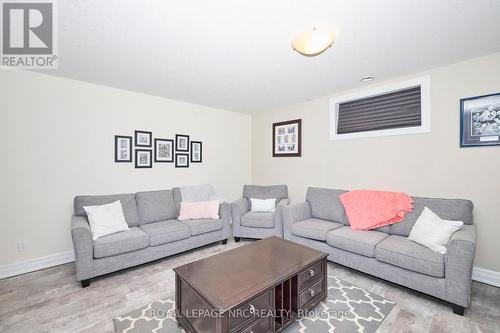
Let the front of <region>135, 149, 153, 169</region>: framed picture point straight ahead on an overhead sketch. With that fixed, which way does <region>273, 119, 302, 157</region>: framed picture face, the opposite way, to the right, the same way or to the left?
to the right

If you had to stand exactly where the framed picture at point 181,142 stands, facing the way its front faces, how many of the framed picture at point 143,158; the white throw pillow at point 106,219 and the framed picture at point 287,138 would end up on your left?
1

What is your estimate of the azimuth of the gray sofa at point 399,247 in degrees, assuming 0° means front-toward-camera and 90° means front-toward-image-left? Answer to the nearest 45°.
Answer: approximately 45°

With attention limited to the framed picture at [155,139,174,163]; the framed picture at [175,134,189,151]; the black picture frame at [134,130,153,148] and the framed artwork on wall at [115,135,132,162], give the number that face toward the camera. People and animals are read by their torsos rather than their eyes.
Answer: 4

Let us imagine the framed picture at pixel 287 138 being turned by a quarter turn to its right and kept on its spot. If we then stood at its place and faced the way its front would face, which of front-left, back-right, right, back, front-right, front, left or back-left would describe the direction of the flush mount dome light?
back-left

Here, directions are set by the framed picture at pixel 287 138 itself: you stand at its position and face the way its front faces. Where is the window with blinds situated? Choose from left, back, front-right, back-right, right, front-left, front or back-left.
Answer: left

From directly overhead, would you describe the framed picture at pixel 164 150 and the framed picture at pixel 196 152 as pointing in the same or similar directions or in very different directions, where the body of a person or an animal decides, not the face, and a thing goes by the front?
same or similar directions

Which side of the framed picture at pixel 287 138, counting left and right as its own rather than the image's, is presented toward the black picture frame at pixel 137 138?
front

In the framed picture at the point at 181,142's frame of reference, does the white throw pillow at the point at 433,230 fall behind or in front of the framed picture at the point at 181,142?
in front

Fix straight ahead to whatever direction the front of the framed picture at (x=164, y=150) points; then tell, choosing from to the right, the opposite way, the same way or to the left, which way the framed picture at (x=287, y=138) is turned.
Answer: to the right

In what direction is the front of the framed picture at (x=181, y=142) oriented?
toward the camera

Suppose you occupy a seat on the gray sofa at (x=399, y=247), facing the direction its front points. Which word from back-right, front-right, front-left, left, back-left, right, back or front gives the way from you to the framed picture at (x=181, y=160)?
front-right

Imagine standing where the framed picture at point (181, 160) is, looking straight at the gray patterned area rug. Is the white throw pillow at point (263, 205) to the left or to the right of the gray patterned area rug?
left

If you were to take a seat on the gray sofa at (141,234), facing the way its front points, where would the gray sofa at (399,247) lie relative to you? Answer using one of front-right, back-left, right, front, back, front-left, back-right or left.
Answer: front

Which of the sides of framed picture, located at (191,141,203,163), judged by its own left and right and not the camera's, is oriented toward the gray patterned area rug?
front
